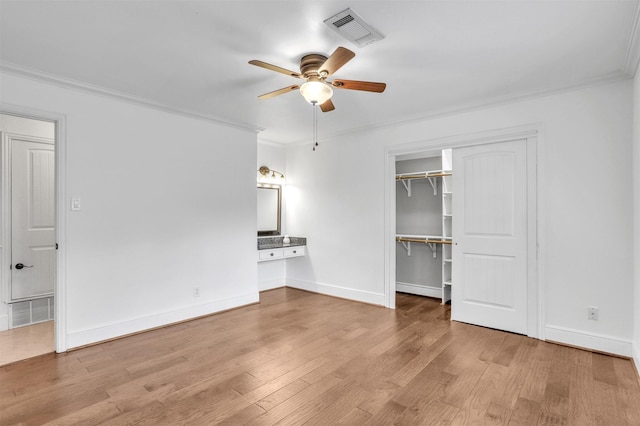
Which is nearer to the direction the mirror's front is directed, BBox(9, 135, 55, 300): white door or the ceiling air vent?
the ceiling air vent

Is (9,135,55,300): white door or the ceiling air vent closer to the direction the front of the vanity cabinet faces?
the ceiling air vent

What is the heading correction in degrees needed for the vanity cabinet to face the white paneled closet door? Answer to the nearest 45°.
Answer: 0° — it already faces it

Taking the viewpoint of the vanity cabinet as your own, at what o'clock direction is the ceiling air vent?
The ceiling air vent is roughly at 1 o'clock from the vanity cabinet.

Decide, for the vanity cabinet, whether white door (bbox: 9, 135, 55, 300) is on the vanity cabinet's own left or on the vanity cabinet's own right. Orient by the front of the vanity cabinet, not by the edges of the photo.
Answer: on the vanity cabinet's own right

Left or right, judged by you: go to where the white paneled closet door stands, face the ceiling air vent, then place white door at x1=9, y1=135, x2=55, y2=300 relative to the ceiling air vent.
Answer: right

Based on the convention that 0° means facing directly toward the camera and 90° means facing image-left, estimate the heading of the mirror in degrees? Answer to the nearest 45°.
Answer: approximately 315°

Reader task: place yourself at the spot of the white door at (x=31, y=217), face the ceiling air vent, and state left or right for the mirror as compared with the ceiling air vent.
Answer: left

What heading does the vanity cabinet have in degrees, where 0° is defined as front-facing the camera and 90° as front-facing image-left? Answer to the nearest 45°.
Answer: approximately 315°

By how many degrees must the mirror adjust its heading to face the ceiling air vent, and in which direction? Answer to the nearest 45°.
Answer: approximately 45° to its right
